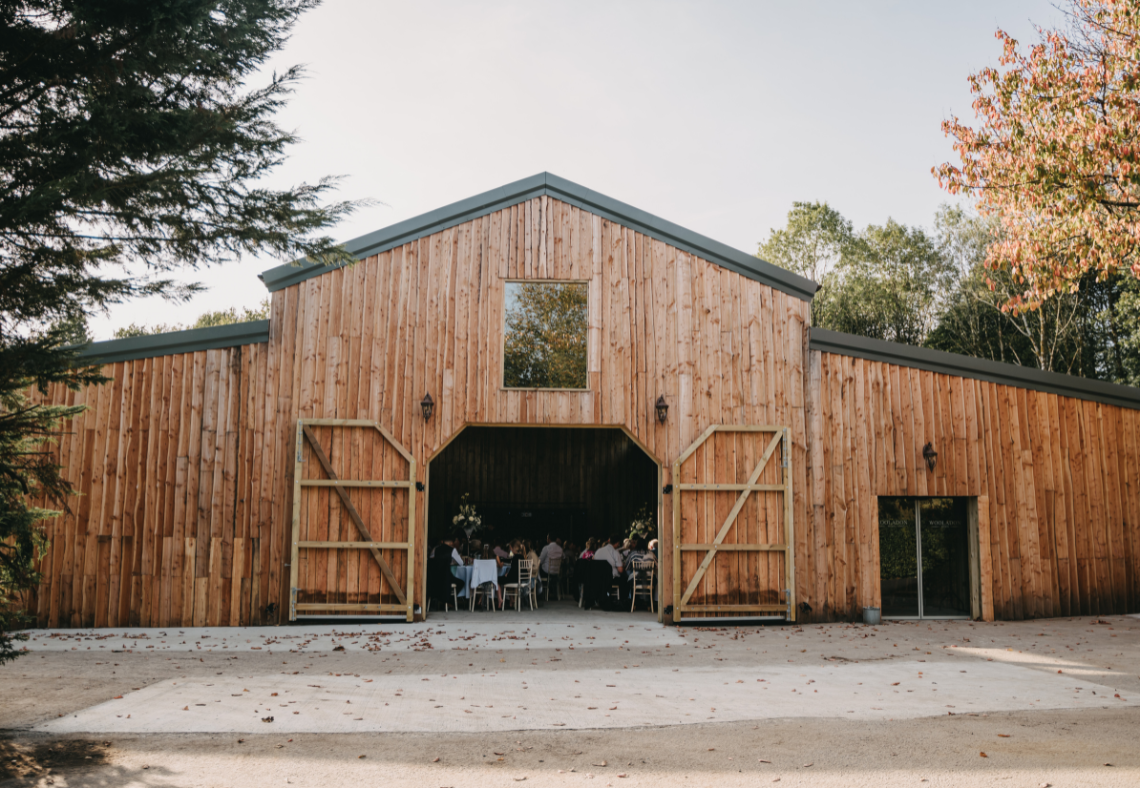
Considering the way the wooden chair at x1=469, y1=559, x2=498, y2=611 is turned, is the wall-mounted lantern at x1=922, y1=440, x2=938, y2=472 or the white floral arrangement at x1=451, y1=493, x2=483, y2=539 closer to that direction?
the white floral arrangement

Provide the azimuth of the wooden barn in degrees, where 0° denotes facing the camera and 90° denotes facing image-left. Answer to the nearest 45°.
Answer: approximately 0°

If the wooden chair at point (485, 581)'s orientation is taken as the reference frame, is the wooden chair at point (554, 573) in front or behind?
in front

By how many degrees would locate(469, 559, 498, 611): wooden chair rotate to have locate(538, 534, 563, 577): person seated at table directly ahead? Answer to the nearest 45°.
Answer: approximately 45° to its right

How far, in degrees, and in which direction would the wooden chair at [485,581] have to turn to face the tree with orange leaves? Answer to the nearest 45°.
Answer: approximately 90° to its right

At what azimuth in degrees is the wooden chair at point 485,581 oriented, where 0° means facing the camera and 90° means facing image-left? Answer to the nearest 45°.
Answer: approximately 180°

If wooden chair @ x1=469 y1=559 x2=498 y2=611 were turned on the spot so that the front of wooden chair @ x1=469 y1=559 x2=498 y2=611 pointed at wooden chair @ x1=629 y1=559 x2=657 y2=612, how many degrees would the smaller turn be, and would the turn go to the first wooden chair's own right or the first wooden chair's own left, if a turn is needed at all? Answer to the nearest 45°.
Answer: approximately 90° to the first wooden chair's own right

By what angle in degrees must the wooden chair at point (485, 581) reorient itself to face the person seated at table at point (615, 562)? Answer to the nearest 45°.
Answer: approximately 90° to its right
